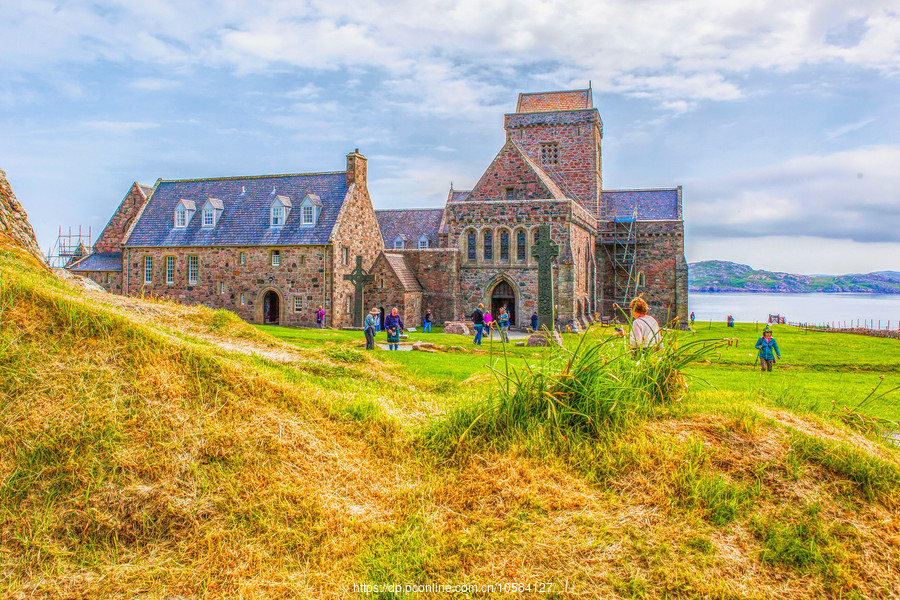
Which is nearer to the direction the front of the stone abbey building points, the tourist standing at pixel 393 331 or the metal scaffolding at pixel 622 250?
the tourist standing

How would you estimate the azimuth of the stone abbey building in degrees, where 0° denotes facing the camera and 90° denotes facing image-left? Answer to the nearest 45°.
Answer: approximately 0°

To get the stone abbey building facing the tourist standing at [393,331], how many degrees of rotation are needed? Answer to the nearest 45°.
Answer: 0° — it already faces them

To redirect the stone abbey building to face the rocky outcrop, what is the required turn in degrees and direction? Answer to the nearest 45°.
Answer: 0° — it already faces it

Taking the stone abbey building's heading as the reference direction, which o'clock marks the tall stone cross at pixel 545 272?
The tall stone cross is roughly at 11 o'clock from the stone abbey building.
